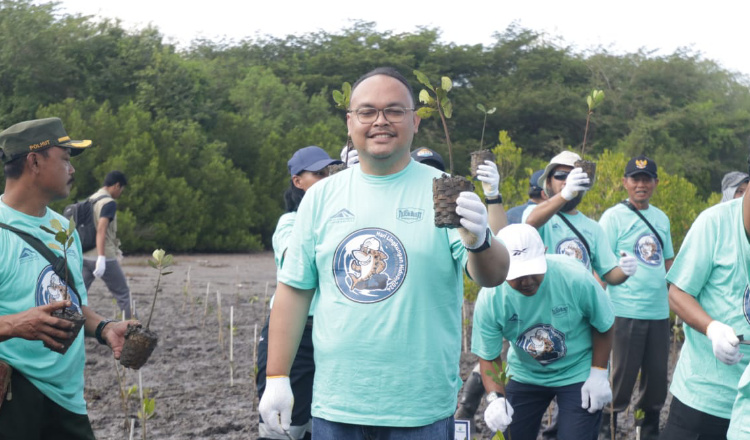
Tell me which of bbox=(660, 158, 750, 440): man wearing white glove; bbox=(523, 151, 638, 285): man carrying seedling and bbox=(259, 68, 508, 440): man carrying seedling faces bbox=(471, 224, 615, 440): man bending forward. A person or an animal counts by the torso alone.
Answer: bbox=(523, 151, 638, 285): man carrying seedling

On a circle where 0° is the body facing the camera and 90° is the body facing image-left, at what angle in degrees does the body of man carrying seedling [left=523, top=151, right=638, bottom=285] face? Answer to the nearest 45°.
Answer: approximately 0°

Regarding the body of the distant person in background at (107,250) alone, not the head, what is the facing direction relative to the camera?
to the viewer's right

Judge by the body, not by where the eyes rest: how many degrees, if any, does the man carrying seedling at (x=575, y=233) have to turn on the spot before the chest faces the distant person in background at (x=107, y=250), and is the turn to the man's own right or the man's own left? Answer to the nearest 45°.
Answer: approximately 135° to the man's own right

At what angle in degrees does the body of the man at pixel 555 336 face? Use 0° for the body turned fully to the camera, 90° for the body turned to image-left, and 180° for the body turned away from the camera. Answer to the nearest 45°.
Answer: approximately 0°

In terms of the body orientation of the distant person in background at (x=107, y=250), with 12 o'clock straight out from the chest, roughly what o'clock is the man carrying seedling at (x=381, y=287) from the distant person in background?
The man carrying seedling is roughly at 3 o'clock from the distant person in background.

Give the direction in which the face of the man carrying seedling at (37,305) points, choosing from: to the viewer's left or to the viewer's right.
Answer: to the viewer's right

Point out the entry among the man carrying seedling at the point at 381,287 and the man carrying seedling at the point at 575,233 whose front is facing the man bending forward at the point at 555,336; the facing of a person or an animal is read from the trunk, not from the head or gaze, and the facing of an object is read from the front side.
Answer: the man carrying seedling at the point at 575,233
